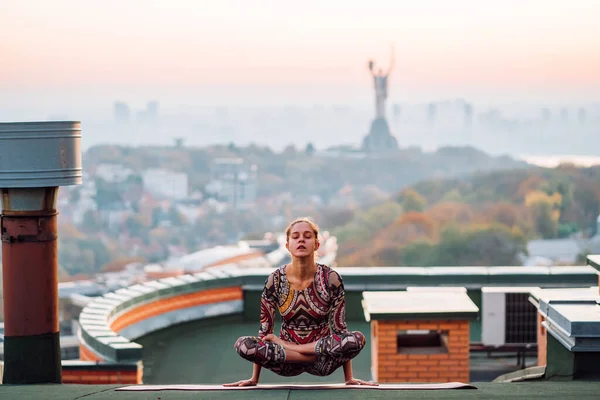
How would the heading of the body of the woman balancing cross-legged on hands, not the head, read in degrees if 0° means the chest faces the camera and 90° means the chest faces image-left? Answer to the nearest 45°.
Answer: approximately 0°

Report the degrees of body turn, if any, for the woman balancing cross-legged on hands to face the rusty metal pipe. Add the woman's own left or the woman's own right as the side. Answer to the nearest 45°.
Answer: approximately 135° to the woman's own right
